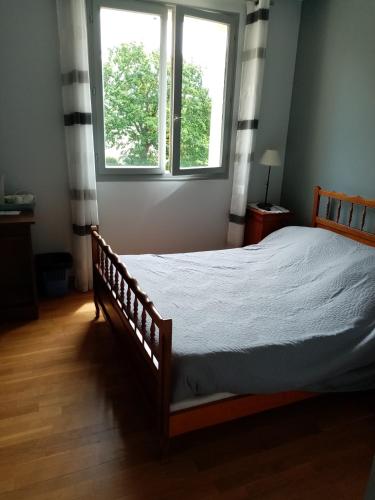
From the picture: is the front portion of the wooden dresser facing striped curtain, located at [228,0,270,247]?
no

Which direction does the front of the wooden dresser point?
to the viewer's right

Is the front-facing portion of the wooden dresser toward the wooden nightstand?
no

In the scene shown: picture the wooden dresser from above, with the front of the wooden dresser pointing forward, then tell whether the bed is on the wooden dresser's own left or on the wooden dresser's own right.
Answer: on the wooden dresser's own right
